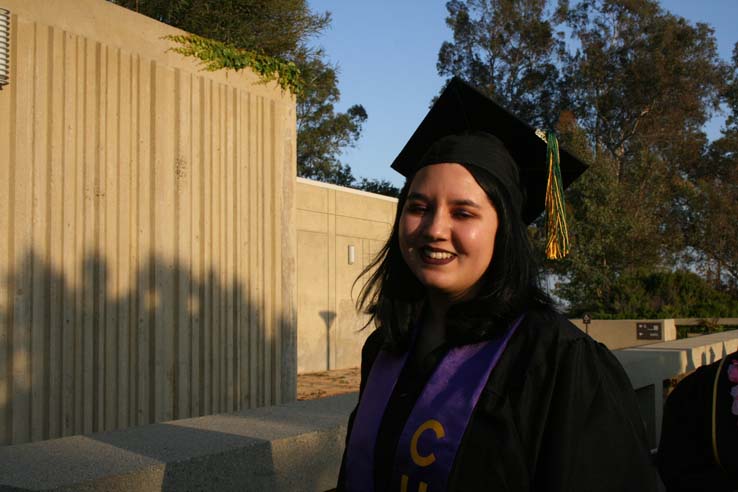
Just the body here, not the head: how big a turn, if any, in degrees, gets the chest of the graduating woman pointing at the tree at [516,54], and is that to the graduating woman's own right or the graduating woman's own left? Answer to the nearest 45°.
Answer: approximately 135° to the graduating woman's own right

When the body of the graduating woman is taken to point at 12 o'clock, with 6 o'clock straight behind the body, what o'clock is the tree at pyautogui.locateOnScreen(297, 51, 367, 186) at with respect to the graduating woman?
The tree is roughly at 4 o'clock from the graduating woman.

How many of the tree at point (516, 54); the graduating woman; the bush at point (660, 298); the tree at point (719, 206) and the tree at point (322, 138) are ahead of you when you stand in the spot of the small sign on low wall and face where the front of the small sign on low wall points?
1

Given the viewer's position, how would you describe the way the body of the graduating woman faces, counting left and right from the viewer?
facing the viewer and to the left of the viewer

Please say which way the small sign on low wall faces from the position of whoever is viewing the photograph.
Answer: facing the viewer

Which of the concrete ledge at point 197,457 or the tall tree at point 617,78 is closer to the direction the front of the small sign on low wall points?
the concrete ledge

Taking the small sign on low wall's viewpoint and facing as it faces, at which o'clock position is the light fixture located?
The light fixture is roughly at 2 o'clock from the small sign on low wall.

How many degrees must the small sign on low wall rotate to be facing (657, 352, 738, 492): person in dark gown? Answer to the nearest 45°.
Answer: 0° — it already faces them

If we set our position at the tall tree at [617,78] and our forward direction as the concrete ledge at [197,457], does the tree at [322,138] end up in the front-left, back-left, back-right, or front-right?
front-right
